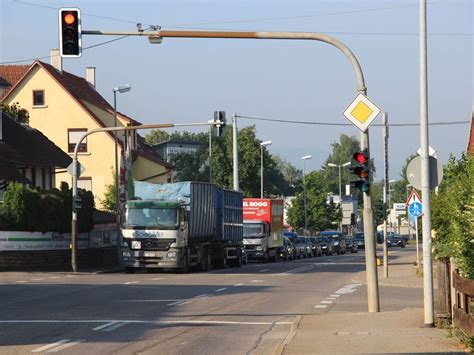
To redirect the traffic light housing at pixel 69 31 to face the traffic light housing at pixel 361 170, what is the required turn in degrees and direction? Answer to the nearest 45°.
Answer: approximately 90° to its left

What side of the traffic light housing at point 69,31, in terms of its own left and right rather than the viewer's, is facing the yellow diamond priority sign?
left

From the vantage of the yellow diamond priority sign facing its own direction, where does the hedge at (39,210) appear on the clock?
The hedge is roughly at 5 o'clock from the yellow diamond priority sign.

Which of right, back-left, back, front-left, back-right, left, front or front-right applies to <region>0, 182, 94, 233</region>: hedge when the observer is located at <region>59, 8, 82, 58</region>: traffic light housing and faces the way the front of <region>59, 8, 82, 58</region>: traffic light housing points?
back

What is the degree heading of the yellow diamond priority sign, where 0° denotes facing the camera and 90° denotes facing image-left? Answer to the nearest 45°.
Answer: approximately 0°

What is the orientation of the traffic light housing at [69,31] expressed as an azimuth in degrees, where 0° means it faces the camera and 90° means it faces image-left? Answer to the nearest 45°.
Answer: approximately 0°

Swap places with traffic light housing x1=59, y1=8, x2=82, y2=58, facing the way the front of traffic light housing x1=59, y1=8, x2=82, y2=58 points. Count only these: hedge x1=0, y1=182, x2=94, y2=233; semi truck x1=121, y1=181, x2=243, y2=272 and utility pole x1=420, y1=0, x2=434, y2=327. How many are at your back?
2

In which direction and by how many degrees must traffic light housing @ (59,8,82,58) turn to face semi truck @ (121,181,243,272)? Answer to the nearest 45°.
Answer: approximately 180°

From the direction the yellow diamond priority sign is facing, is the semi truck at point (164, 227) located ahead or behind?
behind

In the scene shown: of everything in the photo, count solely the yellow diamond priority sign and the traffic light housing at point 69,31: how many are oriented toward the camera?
2
